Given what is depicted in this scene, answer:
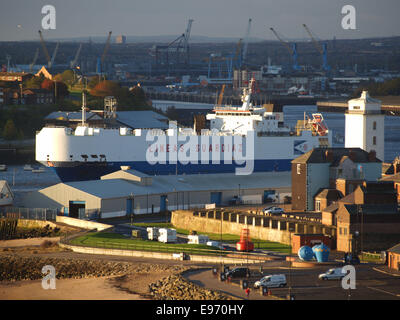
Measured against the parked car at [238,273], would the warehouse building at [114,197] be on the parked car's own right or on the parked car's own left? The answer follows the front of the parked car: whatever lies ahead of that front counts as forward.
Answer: on the parked car's own right

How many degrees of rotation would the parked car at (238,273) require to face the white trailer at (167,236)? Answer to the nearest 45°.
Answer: approximately 90° to its right

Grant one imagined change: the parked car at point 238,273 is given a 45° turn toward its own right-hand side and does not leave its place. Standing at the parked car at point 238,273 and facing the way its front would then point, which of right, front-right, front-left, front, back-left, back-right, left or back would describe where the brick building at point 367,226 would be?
right

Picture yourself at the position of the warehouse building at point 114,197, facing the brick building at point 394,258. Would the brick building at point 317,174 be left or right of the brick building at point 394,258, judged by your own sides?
left

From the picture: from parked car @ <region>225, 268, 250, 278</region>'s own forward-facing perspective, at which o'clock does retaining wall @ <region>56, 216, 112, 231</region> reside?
The retaining wall is roughly at 2 o'clock from the parked car.

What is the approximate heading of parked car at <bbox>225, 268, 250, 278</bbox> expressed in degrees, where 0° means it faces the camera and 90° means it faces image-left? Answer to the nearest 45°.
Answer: approximately 90°

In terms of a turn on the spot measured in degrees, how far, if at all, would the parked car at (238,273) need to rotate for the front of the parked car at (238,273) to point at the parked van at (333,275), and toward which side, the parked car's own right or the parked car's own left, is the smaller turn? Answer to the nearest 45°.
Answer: approximately 180°

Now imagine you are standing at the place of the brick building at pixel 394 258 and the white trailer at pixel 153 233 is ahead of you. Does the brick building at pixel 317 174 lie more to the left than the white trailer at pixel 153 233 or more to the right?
right
